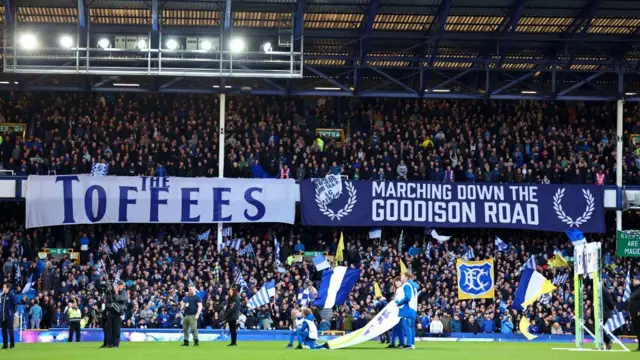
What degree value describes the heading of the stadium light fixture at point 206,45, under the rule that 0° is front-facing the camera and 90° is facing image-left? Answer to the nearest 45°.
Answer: approximately 0°

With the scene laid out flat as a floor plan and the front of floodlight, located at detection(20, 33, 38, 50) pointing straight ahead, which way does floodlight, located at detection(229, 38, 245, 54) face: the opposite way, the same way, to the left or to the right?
the same way

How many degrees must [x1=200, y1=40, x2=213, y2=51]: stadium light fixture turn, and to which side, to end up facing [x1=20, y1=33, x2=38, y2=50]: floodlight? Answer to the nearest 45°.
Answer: approximately 90° to its right

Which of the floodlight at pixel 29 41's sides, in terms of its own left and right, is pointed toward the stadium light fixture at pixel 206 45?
left

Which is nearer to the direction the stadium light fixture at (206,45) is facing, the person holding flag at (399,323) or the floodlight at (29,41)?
the person holding flag

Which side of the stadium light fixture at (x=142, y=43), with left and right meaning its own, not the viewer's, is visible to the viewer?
front

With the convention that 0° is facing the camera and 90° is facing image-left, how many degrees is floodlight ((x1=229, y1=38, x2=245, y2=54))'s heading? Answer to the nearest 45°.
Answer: approximately 0°

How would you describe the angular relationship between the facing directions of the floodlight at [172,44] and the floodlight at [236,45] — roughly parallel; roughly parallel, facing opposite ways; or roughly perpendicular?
roughly parallel

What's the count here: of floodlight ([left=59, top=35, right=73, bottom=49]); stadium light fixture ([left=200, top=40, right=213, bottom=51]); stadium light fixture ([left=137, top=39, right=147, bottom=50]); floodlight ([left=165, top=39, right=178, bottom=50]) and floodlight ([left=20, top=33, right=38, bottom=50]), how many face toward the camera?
5

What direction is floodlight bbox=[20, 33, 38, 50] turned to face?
toward the camera

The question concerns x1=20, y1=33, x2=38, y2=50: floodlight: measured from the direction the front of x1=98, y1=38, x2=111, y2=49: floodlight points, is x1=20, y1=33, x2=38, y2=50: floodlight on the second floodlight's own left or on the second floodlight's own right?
on the second floodlight's own right

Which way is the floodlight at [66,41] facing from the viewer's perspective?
toward the camera

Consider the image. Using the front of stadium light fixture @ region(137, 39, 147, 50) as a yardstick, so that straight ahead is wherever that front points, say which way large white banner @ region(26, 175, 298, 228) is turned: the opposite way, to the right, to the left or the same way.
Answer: the same way
